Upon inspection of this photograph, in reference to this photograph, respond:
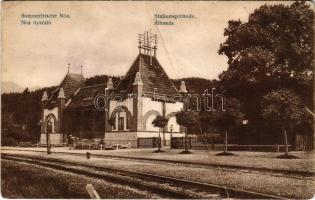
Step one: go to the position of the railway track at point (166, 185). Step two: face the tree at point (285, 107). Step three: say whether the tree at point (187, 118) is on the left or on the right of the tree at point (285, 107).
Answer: left

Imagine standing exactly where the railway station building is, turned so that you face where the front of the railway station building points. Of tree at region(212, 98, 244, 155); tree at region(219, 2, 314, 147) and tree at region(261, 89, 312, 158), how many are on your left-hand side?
3

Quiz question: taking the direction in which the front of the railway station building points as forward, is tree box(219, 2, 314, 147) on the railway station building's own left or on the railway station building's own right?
on the railway station building's own left

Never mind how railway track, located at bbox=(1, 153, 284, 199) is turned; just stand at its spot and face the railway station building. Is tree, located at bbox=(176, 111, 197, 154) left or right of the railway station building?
right

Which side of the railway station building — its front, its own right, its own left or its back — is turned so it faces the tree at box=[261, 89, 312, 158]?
left

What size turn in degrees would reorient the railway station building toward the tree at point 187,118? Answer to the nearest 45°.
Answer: approximately 90° to its left

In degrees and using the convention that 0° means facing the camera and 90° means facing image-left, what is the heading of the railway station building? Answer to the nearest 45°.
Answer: approximately 45°
